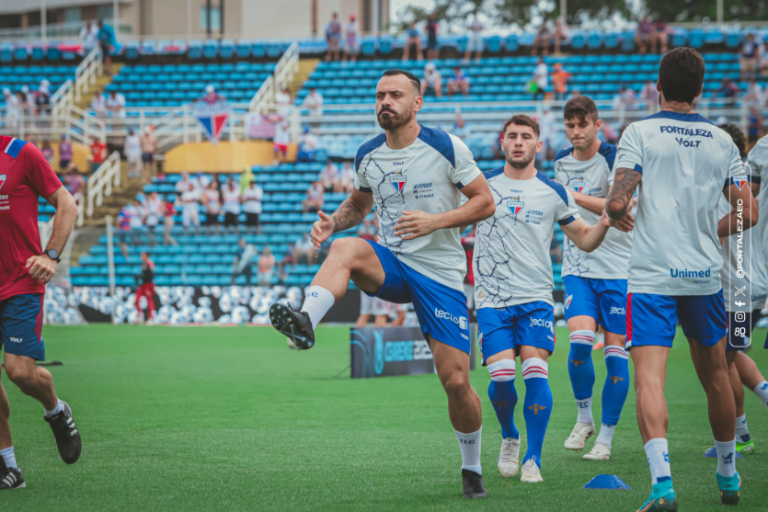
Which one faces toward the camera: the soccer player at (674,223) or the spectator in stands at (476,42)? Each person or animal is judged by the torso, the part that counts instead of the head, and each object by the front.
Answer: the spectator in stands

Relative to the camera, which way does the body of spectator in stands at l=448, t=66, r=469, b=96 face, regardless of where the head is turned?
toward the camera

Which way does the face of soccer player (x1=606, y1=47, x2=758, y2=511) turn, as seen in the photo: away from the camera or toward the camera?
away from the camera

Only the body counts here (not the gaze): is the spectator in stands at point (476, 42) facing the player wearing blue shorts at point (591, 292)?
yes

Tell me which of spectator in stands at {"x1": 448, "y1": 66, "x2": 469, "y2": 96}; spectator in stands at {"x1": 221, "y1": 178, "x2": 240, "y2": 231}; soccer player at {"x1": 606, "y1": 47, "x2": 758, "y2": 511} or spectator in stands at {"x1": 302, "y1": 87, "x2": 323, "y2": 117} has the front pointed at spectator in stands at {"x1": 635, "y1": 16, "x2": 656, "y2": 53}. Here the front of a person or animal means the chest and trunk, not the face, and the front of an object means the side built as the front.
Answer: the soccer player

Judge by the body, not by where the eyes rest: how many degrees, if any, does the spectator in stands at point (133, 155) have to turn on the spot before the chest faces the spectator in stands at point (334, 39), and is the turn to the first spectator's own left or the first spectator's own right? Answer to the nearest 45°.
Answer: approximately 135° to the first spectator's own left

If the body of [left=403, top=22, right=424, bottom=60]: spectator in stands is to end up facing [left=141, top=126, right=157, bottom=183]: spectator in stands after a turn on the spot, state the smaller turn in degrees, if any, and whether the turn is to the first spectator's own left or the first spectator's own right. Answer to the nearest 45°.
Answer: approximately 45° to the first spectator's own right

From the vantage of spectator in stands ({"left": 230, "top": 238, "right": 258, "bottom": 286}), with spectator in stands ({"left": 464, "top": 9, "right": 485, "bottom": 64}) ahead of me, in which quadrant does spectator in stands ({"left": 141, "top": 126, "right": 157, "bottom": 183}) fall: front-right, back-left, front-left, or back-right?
front-left

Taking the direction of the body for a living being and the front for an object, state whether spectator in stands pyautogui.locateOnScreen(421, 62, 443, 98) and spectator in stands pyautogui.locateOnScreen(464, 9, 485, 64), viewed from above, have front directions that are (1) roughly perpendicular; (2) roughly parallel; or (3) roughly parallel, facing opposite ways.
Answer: roughly parallel

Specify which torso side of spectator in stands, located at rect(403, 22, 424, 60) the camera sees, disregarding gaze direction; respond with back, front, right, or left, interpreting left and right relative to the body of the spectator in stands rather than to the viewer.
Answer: front

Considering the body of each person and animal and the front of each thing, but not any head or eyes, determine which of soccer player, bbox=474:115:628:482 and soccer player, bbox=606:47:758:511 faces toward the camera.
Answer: soccer player, bbox=474:115:628:482

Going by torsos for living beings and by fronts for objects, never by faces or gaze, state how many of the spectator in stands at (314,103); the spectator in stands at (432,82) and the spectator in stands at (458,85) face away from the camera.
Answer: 0

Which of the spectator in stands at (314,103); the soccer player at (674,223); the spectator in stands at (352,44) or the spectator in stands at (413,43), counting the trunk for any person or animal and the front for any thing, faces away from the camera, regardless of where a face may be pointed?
the soccer player

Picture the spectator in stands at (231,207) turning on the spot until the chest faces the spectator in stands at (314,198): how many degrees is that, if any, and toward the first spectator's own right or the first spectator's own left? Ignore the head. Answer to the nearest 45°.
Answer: approximately 90° to the first spectator's own left

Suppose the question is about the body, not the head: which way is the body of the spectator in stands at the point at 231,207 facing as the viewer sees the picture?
toward the camera

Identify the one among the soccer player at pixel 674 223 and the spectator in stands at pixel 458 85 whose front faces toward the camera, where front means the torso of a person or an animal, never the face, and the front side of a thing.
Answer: the spectator in stands

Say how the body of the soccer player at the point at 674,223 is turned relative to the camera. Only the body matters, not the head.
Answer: away from the camera
